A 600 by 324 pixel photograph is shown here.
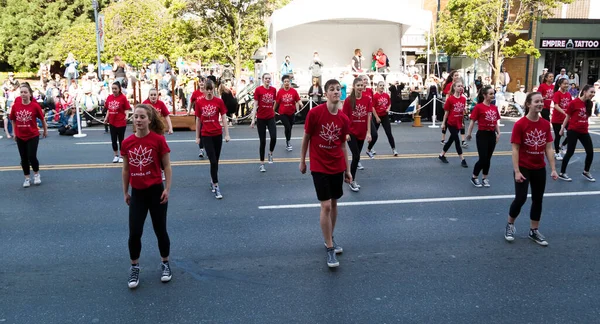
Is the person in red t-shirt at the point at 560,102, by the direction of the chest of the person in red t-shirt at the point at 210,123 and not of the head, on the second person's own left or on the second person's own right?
on the second person's own left

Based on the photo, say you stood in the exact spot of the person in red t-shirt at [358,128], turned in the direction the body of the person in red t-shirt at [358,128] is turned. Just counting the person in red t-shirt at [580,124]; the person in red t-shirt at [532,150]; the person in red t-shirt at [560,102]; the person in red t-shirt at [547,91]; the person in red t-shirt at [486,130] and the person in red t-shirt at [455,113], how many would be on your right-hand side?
0

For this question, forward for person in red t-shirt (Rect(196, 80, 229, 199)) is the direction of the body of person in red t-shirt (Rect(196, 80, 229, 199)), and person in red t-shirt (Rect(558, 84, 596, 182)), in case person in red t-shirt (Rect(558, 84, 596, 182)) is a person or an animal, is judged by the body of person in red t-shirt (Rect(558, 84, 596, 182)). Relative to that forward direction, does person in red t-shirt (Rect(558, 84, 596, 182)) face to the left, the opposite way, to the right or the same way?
the same way

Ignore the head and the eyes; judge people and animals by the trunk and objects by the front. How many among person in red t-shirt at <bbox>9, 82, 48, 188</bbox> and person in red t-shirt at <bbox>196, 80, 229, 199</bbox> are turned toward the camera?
2

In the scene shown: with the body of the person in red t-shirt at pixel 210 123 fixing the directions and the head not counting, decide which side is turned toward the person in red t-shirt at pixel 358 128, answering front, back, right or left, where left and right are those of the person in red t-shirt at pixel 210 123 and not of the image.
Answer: left

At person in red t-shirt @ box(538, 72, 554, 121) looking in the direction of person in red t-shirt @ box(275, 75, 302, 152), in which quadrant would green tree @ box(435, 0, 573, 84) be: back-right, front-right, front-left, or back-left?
back-right

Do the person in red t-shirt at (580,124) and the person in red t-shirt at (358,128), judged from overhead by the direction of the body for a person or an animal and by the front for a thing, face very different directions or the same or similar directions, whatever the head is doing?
same or similar directions

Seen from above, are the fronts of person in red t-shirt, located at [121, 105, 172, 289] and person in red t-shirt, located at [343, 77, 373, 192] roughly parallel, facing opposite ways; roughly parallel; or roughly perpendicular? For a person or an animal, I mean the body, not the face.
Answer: roughly parallel

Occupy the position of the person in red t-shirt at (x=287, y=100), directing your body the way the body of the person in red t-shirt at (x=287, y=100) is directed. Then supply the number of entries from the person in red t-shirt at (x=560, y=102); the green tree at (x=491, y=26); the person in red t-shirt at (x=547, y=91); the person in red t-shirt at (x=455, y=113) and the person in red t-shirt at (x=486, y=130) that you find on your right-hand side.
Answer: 0

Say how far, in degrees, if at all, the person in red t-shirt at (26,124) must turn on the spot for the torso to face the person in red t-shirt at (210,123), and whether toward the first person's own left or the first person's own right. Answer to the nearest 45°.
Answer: approximately 45° to the first person's own left

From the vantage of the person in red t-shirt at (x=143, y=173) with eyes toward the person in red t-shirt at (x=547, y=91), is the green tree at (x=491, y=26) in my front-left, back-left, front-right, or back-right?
front-left

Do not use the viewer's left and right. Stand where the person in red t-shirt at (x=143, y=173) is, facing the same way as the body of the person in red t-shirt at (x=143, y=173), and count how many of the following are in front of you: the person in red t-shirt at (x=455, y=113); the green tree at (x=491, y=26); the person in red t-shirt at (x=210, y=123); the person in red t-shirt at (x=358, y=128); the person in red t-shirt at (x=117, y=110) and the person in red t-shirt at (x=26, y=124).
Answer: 0

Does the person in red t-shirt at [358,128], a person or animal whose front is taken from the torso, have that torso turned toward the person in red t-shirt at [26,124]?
no

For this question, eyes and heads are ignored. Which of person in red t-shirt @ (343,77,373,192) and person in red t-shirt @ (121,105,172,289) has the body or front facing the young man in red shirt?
person in red t-shirt @ (343,77,373,192)

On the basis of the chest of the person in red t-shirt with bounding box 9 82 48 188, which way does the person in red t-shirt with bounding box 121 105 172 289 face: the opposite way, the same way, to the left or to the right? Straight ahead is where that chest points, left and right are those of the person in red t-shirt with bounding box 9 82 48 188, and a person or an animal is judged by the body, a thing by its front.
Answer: the same way

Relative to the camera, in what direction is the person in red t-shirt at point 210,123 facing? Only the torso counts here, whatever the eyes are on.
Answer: toward the camera

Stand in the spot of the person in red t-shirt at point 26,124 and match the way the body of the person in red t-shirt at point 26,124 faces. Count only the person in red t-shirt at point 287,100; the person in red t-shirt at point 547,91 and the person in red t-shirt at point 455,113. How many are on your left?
3

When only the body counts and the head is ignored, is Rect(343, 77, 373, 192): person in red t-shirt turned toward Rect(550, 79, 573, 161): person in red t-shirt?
no

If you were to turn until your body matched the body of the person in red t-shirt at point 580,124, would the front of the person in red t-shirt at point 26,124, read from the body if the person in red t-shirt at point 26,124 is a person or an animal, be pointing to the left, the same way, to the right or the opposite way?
the same way

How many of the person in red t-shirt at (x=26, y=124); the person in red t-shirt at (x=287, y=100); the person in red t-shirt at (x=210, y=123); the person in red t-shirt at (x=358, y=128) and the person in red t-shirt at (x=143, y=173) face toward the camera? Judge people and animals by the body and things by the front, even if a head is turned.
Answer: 5

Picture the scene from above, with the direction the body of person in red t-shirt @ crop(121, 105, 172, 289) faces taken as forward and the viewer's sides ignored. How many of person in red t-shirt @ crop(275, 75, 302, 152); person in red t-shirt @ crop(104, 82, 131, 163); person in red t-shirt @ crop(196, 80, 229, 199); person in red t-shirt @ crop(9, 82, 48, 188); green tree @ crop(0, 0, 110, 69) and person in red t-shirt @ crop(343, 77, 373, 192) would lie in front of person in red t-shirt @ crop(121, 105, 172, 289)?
0

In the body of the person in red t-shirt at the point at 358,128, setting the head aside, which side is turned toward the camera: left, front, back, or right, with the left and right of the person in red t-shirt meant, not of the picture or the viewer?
front
